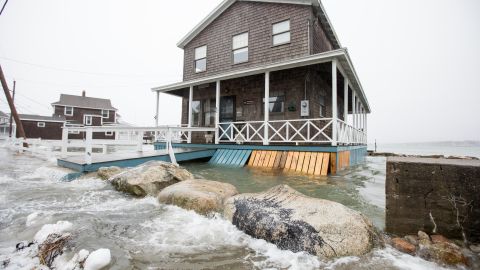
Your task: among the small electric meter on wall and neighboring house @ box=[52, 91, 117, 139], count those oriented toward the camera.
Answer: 2

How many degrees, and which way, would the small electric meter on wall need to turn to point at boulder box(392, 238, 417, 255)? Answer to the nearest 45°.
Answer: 0° — it already faces it

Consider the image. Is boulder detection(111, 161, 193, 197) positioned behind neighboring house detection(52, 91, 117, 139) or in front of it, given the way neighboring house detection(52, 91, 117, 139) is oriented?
in front

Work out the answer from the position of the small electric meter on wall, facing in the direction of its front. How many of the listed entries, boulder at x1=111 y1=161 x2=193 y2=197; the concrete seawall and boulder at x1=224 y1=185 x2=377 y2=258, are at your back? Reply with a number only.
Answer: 0

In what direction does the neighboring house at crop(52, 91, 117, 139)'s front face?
toward the camera

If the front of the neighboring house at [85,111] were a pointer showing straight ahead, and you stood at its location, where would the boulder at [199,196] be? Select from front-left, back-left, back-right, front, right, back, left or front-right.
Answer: front

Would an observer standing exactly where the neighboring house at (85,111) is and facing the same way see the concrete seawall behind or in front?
in front

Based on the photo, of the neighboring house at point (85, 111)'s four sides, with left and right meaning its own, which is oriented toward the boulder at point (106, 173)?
front

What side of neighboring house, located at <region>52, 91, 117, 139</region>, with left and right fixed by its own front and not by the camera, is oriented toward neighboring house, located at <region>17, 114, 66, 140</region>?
right

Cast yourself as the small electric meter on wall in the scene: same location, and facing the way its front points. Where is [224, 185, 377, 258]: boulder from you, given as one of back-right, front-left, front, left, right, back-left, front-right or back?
front

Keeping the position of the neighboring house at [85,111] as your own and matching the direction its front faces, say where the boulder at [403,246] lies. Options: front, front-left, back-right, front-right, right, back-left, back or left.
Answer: front

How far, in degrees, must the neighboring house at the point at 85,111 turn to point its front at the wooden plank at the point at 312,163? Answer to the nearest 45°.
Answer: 0° — it already faces it
